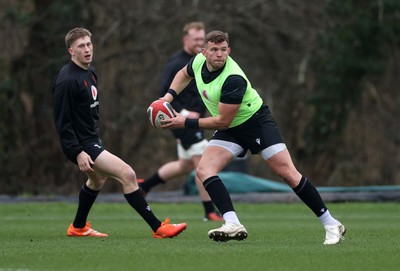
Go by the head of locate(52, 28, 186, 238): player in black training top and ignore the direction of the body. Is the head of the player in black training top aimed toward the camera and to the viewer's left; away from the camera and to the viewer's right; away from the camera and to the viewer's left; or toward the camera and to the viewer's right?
toward the camera and to the viewer's right

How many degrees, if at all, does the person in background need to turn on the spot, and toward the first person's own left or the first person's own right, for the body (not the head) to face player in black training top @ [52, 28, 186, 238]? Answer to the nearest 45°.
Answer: approximately 90° to the first person's own right
